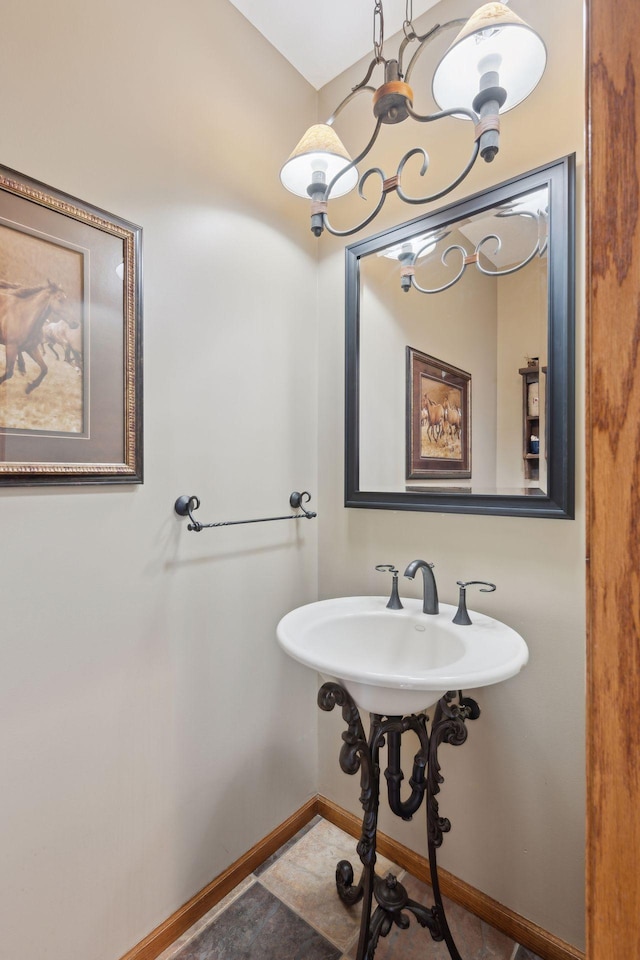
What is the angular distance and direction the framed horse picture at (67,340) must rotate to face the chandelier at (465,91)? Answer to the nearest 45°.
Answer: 0° — it already faces it
